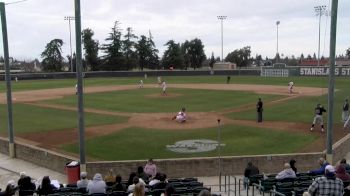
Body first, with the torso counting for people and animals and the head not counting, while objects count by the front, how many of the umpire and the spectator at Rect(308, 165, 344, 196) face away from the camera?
1

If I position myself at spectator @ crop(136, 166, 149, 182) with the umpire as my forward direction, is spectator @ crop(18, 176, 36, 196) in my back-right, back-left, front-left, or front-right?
back-left

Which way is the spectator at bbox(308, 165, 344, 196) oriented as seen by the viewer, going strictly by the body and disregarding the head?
away from the camera

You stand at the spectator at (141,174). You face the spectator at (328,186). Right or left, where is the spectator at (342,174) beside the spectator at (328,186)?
left

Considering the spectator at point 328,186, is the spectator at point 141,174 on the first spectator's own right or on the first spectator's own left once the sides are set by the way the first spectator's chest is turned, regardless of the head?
on the first spectator's own left

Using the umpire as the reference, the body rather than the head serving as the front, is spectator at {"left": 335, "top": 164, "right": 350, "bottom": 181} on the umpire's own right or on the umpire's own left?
on the umpire's own left
